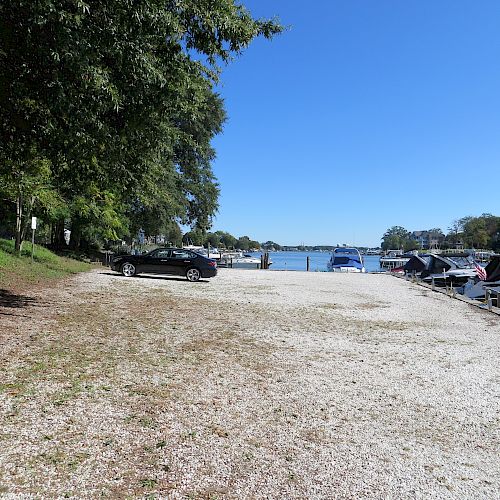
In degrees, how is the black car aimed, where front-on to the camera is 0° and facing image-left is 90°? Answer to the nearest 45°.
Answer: approximately 90°

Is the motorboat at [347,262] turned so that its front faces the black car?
no

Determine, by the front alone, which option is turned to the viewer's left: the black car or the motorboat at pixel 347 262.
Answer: the black car

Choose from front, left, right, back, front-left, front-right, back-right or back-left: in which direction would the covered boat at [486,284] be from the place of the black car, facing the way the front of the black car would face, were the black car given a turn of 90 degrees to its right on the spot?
right

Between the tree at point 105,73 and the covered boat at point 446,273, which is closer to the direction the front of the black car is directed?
the tree

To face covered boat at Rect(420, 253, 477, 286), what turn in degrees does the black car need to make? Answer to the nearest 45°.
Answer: approximately 180°

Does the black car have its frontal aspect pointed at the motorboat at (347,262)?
no
